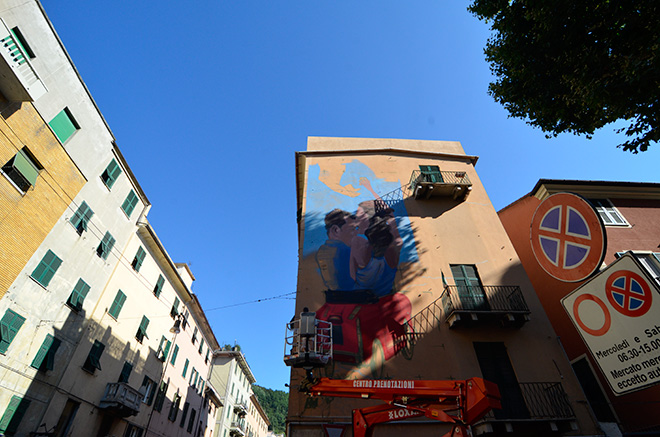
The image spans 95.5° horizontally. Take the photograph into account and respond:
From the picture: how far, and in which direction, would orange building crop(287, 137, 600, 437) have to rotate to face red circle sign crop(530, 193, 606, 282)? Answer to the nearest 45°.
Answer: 0° — it already faces it

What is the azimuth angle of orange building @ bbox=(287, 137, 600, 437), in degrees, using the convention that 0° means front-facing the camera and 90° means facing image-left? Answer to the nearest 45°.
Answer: approximately 0°

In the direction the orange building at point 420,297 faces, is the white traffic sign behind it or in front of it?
in front

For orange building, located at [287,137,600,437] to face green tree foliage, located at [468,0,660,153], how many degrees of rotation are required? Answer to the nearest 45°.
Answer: approximately 45° to its left

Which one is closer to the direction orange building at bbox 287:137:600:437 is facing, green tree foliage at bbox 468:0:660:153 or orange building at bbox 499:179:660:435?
the green tree foliage
